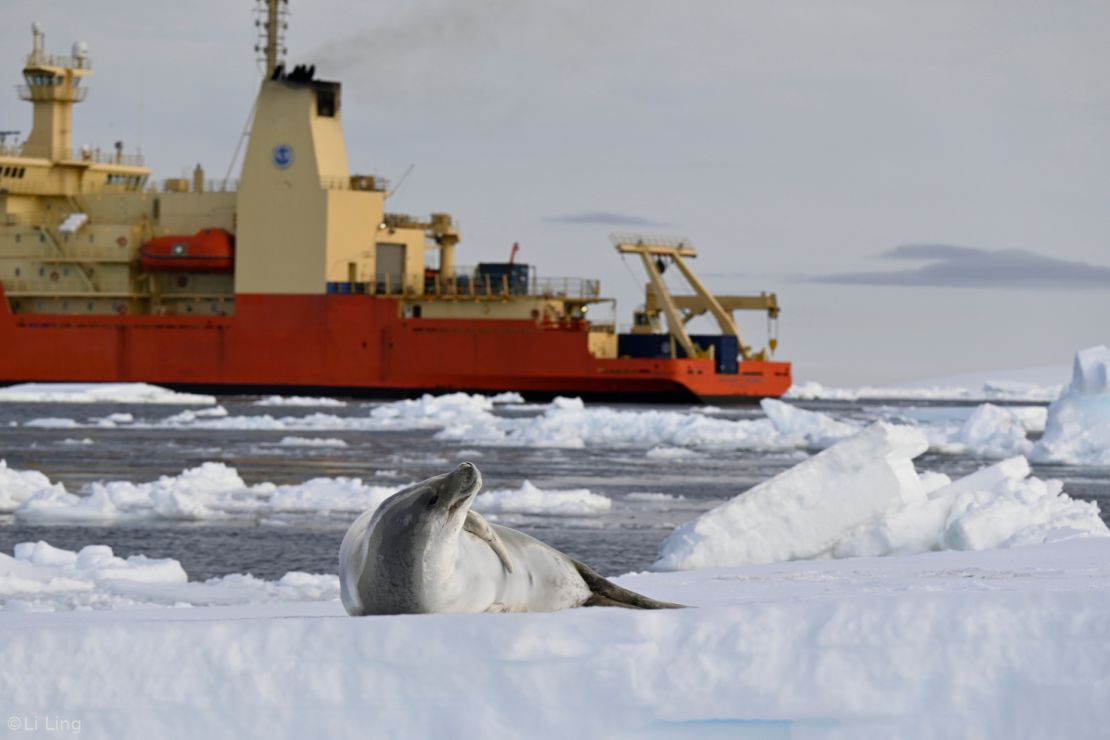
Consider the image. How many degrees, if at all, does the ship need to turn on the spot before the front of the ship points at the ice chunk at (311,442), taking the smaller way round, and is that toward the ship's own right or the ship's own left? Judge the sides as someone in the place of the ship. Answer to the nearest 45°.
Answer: approximately 135° to the ship's own left

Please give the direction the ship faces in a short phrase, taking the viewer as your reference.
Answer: facing away from the viewer and to the left of the viewer

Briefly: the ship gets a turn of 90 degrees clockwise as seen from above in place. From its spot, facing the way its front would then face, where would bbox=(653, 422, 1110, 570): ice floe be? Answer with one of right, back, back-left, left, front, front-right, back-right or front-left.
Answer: back-right

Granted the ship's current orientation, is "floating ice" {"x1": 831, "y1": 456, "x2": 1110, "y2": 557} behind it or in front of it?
behind

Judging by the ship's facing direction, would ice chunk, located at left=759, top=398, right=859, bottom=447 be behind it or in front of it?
behind

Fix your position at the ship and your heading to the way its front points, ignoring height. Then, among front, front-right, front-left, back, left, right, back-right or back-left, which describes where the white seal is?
back-left

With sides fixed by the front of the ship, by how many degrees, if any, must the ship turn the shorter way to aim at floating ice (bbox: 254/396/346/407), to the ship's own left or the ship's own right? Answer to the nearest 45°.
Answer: approximately 135° to the ship's own left

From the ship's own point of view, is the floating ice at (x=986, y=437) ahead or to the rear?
to the rear

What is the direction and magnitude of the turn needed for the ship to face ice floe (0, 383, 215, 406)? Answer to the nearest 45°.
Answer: approximately 45° to its left

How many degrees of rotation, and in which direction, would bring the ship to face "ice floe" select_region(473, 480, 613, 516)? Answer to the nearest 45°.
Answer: approximately 135° to its left
